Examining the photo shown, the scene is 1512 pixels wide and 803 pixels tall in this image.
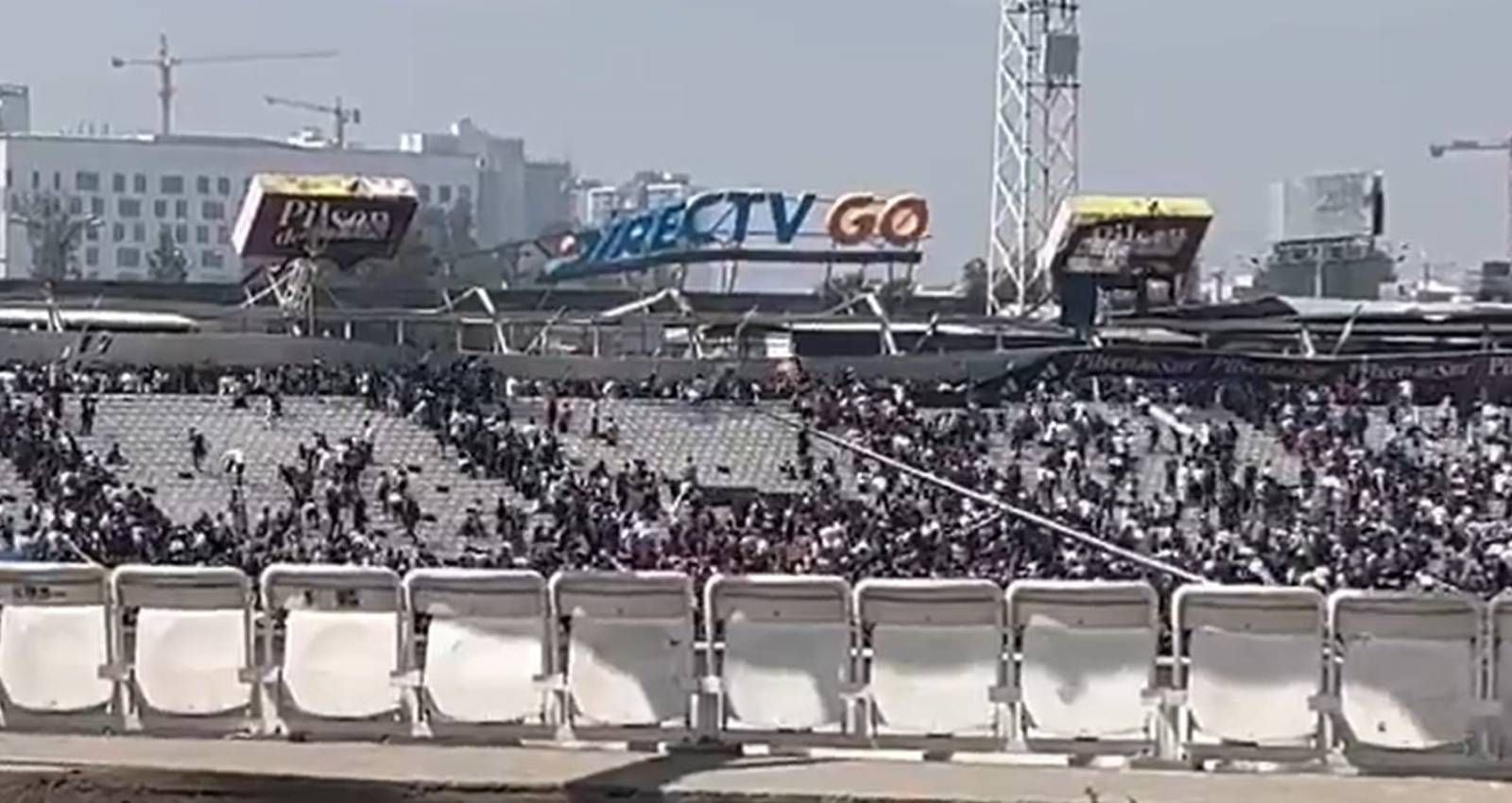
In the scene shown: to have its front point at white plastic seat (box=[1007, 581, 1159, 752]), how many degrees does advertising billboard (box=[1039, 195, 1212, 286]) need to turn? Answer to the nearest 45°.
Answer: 0° — it already faces it

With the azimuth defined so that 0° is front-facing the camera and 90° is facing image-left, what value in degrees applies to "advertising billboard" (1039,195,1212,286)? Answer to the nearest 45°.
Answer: approximately 0°

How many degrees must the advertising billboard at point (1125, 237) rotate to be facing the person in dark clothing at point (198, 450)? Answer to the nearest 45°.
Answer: approximately 45° to its right

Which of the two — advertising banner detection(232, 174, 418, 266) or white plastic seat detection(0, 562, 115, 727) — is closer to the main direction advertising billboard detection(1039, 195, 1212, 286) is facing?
the white plastic seat

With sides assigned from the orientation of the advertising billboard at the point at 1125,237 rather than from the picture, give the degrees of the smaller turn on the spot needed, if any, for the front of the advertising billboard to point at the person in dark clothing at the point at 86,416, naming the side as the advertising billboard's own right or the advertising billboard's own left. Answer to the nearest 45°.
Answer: approximately 45° to the advertising billboard's own right

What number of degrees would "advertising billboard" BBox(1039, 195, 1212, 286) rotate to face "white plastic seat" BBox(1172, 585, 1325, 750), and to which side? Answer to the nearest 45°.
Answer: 0° — it already faces it

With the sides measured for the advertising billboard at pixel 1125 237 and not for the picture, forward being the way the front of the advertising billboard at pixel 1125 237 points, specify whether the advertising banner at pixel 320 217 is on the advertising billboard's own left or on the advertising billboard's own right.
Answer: on the advertising billboard's own right

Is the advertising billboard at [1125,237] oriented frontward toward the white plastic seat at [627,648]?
yes

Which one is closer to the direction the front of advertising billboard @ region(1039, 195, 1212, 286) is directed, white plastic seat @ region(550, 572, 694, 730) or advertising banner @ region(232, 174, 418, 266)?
the white plastic seat

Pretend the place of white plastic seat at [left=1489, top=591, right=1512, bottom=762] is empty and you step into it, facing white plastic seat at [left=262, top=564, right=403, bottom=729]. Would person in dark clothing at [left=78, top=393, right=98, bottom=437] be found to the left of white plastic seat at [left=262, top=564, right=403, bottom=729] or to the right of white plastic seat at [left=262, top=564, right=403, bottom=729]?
right

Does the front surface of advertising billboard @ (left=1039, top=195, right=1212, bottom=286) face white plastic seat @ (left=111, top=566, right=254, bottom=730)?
yes
